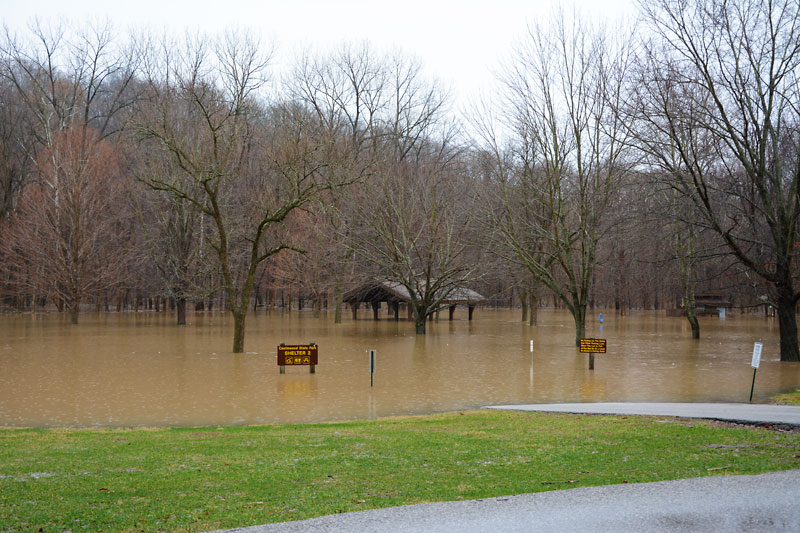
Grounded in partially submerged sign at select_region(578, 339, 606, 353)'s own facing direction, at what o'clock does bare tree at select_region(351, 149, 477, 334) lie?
The bare tree is roughly at 5 o'clock from the partially submerged sign.

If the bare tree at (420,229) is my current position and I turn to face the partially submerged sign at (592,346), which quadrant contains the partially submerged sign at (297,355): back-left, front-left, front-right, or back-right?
front-right

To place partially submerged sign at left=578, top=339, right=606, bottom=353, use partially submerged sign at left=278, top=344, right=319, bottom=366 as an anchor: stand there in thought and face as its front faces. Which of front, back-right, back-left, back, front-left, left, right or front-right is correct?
left

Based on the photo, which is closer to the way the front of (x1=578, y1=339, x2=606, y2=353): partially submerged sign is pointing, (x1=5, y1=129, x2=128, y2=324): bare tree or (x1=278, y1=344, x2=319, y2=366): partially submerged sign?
the partially submerged sign

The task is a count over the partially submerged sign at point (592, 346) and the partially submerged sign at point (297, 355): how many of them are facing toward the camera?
2

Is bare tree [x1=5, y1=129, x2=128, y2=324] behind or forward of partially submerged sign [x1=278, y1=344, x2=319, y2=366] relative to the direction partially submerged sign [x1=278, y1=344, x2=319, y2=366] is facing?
behind

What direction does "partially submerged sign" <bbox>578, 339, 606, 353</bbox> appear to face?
toward the camera

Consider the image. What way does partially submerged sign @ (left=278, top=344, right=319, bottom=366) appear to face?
toward the camera

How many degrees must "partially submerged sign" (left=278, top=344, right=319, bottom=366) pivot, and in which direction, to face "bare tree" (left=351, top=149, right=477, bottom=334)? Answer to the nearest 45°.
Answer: approximately 180°

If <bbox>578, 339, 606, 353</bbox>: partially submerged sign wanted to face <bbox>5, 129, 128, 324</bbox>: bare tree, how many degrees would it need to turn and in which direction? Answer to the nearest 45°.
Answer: approximately 135° to its right

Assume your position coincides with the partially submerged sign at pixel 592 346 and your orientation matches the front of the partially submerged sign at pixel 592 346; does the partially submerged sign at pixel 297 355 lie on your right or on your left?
on your right
